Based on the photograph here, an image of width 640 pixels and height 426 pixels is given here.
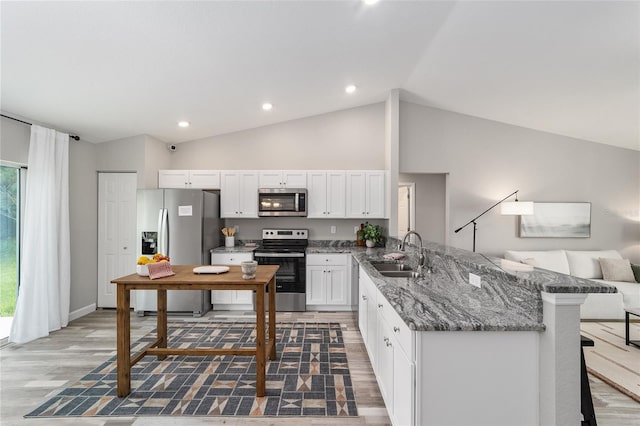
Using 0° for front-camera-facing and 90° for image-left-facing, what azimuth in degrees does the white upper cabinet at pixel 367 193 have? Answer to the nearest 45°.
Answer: approximately 0°

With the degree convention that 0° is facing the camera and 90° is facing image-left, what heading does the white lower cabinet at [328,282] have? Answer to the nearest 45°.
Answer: approximately 0°

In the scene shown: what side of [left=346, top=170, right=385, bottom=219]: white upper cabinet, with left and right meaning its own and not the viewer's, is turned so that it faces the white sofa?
left

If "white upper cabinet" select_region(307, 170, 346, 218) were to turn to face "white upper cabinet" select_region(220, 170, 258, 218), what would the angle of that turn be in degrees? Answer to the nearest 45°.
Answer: approximately 90° to its right

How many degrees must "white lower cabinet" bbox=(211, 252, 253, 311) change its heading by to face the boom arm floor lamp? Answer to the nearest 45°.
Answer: approximately 90° to its left

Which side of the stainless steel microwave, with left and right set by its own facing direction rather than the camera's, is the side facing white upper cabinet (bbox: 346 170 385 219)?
left

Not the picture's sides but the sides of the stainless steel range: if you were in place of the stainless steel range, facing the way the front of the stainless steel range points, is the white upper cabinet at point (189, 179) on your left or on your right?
on your right
